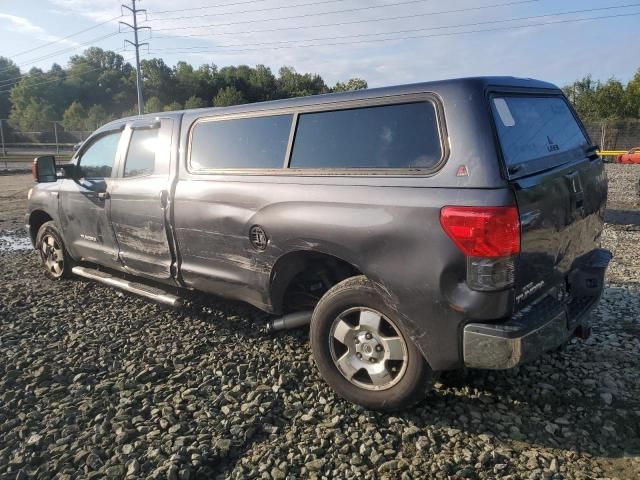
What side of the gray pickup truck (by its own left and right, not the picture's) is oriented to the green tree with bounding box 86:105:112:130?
front

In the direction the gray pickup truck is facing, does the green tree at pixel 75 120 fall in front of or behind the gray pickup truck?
in front

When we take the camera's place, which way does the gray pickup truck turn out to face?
facing away from the viewer and to the left of the viewer

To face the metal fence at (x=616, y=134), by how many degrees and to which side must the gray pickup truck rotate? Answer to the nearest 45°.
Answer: approximately 90° to its right

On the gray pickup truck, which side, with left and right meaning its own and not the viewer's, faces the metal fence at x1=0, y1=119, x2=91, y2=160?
front

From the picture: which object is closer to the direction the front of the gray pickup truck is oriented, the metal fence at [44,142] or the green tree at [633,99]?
the metal fence

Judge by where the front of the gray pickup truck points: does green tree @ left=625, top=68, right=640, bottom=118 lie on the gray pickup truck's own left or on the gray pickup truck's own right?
on the gray pickup truck's own right

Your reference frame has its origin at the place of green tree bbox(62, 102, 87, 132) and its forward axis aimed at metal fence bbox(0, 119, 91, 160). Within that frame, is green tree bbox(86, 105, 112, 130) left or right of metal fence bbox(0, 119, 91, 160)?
left
